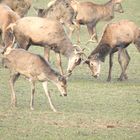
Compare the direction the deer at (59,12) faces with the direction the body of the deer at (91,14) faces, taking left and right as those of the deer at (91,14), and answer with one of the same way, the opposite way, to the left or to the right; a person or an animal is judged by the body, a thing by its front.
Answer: the opposite way

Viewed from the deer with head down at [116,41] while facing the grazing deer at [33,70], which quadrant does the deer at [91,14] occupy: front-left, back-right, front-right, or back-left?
back-right

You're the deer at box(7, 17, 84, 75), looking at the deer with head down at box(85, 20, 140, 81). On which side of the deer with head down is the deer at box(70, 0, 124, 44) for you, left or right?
left

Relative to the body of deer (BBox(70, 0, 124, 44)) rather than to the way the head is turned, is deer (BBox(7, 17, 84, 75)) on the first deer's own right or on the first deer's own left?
on the first deer's own right

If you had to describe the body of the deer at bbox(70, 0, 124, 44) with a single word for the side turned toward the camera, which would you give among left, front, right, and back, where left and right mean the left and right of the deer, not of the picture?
right

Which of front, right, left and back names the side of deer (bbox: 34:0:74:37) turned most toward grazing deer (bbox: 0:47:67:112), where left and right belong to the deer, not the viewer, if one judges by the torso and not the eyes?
left

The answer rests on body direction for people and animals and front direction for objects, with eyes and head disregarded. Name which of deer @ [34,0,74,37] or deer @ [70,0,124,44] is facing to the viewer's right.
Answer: deer @ [70,0,124,44]

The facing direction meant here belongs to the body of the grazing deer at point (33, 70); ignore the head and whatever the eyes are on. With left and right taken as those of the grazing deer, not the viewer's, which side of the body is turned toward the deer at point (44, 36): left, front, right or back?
left

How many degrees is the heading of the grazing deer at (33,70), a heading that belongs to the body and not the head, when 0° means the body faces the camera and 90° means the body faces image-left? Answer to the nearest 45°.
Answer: approximately 270°

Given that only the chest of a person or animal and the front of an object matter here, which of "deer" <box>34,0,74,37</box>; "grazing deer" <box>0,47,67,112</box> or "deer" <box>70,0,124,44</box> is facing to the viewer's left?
"deer" <box>34,0,74,37</box>
